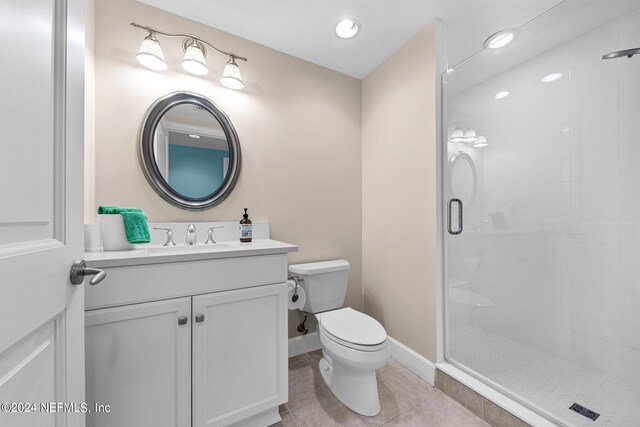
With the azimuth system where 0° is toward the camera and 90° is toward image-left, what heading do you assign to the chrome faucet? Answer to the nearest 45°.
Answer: approximately 0°

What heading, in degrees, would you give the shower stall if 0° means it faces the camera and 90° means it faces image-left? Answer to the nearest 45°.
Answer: approximately 45°

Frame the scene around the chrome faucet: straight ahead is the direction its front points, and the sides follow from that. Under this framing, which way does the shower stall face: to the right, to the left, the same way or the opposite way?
to the right

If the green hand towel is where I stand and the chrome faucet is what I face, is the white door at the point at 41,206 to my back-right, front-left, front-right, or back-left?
back-right

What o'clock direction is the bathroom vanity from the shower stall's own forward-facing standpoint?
The bathroom vanity is roughly at 12 o'clock from the shower stall.
